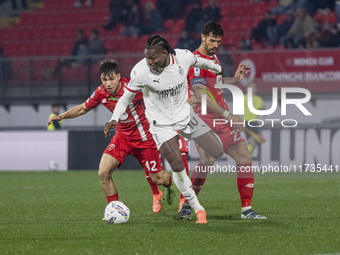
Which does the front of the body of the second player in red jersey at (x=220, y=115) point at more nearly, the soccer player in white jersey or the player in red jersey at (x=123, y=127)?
the soccer player in white jersey

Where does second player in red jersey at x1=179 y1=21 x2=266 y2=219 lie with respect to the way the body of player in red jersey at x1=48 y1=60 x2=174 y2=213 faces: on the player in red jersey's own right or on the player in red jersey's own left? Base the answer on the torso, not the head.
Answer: on the player in red jersey's own left

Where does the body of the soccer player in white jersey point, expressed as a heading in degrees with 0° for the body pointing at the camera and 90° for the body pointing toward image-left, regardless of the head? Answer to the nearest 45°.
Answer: approximately 0°

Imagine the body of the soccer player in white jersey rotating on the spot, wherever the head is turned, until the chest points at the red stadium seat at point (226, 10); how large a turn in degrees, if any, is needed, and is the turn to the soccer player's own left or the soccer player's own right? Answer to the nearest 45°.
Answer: approximately 180°

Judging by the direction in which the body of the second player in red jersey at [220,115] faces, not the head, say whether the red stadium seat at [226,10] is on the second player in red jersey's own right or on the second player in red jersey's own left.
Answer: on the second player in red jersey's own left

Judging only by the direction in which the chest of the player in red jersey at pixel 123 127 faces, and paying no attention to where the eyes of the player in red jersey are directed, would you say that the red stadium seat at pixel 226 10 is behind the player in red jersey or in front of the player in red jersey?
behind
